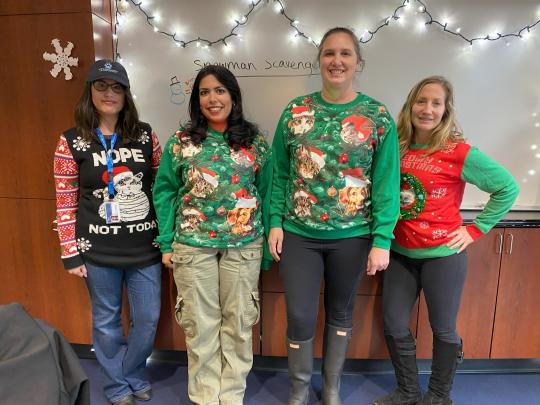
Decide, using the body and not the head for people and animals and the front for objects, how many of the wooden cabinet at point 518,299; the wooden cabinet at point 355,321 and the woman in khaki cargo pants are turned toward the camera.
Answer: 3

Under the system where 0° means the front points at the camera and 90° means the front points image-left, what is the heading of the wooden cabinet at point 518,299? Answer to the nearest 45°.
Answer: approximately 0°

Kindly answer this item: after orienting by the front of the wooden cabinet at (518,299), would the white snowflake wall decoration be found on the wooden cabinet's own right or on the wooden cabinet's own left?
on the wooden cabinet's own right

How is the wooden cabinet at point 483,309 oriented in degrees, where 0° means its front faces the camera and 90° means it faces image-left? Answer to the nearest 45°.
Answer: approximately 0°
